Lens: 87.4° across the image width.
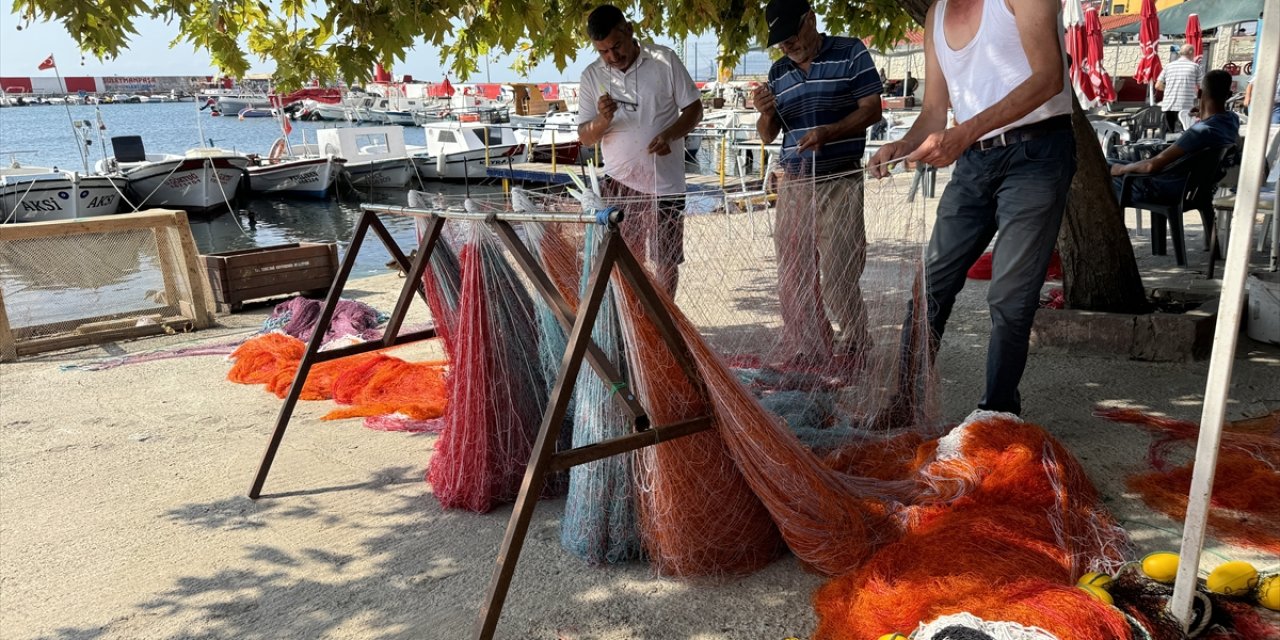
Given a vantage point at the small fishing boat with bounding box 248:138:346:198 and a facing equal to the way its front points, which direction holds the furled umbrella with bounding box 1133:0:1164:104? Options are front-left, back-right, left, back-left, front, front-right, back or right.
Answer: front

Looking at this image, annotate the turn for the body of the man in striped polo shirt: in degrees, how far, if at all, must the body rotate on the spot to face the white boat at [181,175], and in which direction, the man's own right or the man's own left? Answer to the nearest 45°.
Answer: approximately 90° to the man's own right

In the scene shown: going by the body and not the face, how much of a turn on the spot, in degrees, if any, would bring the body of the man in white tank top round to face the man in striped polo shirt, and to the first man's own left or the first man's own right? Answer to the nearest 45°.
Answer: approximately 90° to the first man's own right

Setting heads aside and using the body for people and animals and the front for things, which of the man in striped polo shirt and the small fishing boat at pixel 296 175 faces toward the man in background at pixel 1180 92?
the small fishing boat

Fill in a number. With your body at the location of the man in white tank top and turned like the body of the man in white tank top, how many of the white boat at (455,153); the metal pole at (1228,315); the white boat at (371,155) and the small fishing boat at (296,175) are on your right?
3

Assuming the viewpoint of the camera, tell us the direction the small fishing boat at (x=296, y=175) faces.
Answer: facing the viewer and to the right of the viewer

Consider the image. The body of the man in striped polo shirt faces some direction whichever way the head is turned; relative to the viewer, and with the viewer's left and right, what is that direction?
facing the viewer and to the left of the viewer

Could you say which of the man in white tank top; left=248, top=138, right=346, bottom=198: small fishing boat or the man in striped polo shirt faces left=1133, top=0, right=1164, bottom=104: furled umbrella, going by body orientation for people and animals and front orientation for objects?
the small fishing boat
